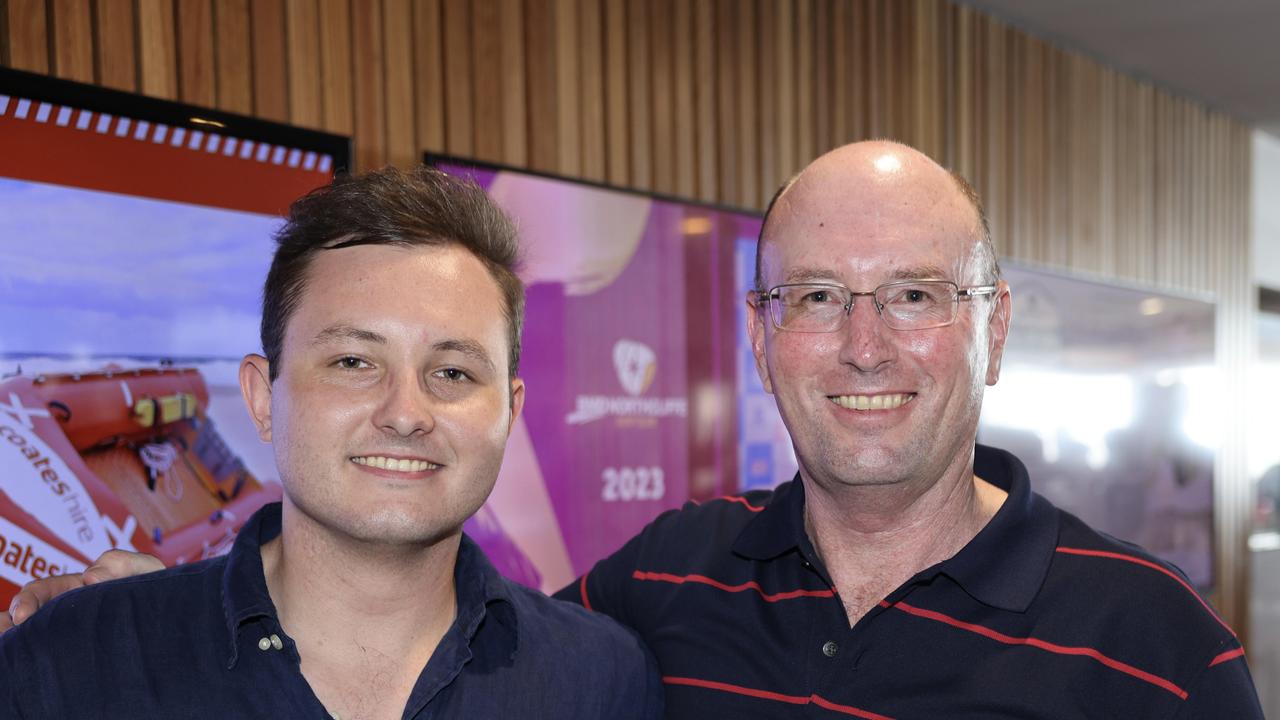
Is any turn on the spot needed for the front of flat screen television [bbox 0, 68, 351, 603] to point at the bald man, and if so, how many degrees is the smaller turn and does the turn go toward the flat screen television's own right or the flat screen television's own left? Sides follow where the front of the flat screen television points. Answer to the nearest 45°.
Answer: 0° — it already faces them

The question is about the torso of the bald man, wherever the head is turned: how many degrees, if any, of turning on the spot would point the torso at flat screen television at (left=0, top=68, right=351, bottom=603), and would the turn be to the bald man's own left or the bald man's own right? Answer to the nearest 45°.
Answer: approximately 90° to the bald man's own right

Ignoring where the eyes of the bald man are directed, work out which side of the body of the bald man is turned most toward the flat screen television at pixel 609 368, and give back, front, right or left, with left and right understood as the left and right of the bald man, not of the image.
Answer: back

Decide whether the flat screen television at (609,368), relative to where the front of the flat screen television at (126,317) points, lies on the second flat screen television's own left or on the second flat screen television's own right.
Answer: on the second flat screen television's own left

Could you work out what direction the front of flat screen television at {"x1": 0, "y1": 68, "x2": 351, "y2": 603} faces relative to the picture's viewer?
facing the viewer and to the right of the viewer

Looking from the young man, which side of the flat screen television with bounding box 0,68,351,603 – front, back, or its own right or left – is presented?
front

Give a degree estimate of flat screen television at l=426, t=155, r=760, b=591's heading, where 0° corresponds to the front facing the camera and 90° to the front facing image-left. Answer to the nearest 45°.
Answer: approximately 315°

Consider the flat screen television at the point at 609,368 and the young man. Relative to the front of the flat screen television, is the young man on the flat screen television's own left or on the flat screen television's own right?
on the flat screen television's own right

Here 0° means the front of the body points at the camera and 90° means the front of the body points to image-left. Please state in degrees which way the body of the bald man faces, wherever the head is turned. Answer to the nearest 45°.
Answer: approximately 0°

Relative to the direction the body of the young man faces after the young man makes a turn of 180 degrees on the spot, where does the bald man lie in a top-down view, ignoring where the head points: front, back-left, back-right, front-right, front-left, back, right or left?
right
